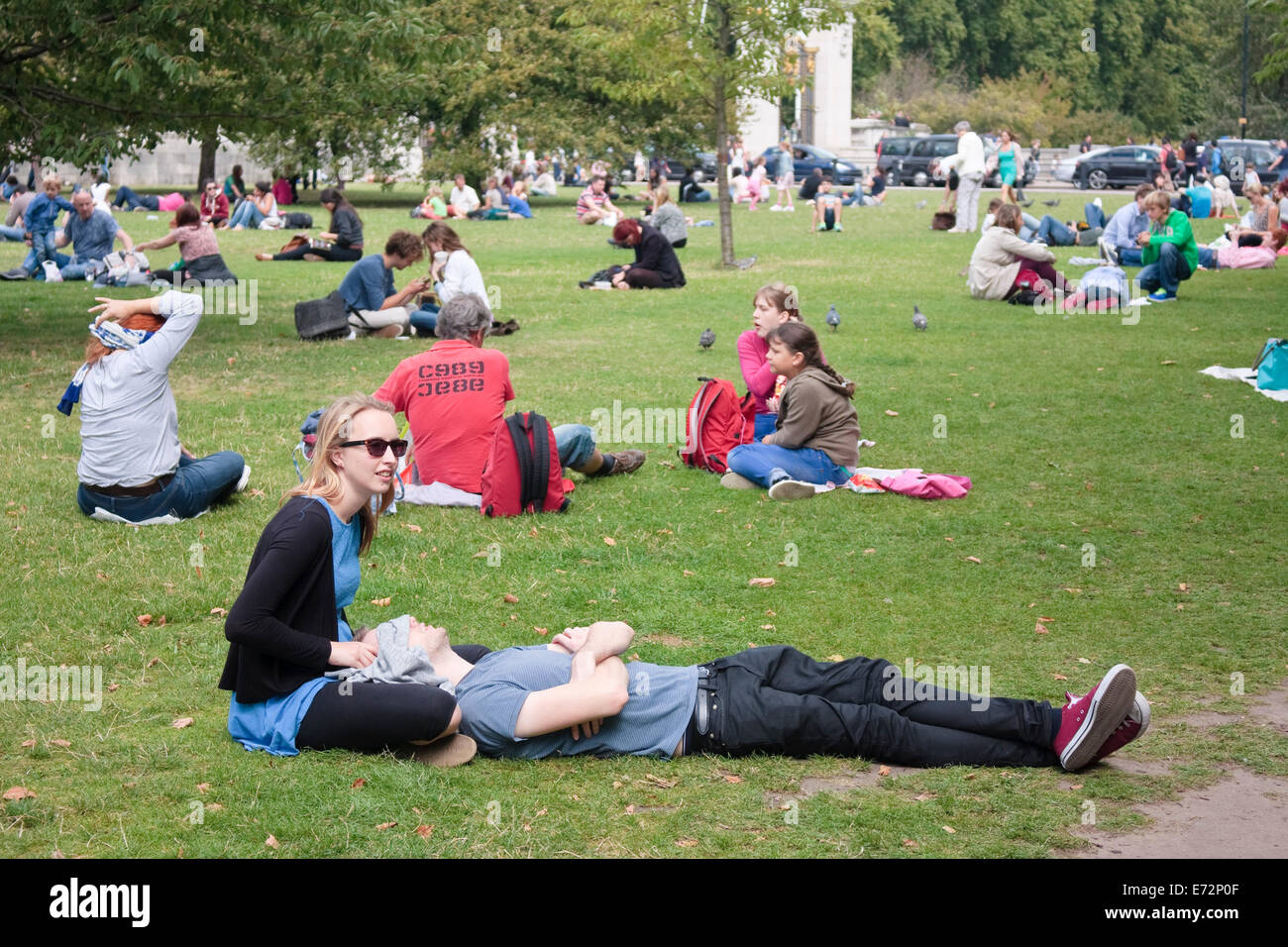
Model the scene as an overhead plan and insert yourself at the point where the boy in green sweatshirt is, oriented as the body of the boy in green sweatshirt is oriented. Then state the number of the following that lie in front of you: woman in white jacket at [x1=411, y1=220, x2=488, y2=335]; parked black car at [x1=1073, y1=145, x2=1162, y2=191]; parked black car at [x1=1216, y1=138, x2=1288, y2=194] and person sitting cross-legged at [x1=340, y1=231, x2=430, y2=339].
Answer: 2

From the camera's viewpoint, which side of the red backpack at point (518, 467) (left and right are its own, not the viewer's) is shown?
back

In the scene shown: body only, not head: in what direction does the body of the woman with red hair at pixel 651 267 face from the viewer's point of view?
to the viewer's left

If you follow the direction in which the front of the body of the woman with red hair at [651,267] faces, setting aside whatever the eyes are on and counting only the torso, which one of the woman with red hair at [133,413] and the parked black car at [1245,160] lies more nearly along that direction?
the woman with red hair

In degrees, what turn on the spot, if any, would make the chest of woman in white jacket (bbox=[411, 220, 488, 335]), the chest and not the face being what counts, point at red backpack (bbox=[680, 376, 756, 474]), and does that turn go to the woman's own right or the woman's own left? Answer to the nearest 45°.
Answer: approximately 90° to the woman's own left

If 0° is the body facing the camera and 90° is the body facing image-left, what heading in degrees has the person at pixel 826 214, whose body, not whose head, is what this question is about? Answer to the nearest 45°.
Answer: approximately 0°

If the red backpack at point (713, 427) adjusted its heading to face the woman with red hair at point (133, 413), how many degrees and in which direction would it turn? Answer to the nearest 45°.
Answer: approximately 90° to its right

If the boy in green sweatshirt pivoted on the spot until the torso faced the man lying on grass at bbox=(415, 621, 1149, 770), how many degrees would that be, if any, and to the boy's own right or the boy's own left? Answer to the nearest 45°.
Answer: approximately 45° to the boy's own left

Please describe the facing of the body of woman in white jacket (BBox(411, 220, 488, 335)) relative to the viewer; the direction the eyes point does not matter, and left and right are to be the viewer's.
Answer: facing to the left of the viewer

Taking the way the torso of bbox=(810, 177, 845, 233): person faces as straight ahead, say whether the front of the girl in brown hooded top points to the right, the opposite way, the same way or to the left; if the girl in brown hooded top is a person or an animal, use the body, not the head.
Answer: to the right

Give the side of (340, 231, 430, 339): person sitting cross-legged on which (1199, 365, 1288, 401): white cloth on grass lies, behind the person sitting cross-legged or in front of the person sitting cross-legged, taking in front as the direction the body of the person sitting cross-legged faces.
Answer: in front

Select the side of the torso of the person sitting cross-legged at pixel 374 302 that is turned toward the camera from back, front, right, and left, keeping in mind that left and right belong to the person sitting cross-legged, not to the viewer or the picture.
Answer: right

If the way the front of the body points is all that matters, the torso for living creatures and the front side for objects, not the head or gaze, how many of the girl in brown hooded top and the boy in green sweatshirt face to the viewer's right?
0

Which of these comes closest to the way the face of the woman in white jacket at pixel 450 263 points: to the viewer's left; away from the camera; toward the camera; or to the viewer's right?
to the viewer's left

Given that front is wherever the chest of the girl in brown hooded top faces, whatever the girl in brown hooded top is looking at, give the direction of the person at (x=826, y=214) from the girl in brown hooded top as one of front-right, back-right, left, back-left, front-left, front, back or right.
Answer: right
